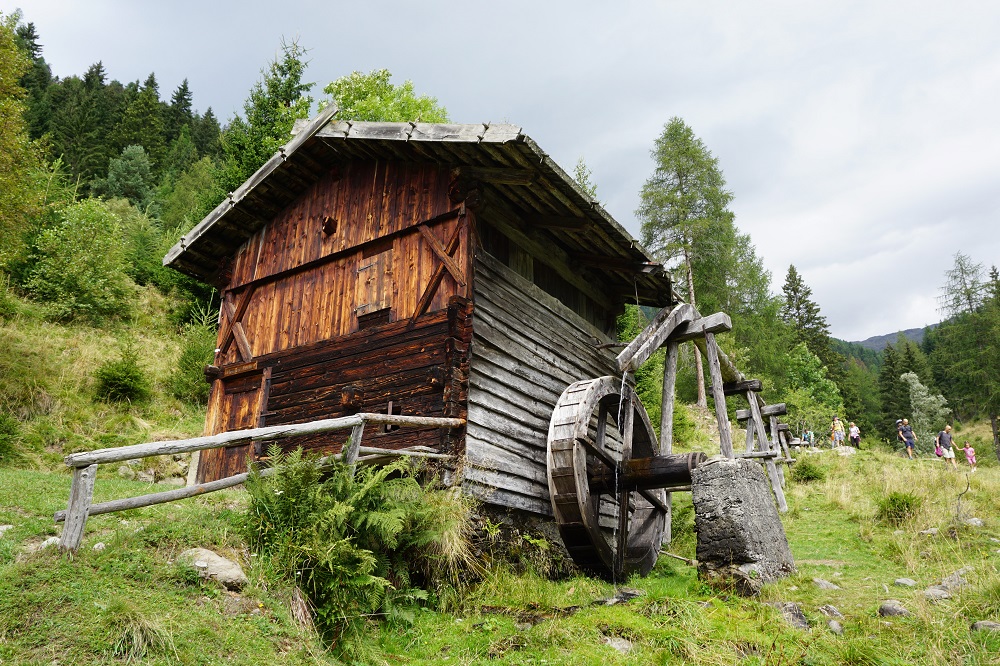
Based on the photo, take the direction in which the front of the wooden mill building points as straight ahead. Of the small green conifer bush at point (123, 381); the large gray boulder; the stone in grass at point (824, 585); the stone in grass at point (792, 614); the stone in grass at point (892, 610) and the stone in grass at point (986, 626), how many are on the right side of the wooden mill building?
1

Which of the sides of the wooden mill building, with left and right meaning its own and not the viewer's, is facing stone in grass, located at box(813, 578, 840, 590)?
left

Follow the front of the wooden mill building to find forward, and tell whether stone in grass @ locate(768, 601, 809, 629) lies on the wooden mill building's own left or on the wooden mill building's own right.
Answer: on the wooden mill building's own left

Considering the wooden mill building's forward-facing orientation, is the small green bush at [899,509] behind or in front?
behind

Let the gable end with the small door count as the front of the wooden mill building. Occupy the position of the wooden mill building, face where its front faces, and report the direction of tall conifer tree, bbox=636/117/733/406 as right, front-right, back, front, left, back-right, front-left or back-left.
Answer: back

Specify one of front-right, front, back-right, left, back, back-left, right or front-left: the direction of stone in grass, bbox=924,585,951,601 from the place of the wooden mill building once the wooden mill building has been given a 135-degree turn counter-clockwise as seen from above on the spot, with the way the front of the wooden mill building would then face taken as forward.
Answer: front-right

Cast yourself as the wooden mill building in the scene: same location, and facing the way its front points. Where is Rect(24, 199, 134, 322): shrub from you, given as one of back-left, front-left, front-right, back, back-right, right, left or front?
right

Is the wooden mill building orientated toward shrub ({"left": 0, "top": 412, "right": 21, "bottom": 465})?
no

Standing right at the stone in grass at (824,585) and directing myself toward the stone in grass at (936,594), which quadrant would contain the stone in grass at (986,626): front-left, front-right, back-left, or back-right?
front-right

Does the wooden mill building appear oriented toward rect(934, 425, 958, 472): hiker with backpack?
no

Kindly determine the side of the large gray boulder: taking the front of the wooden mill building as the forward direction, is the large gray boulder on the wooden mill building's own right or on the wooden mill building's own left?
on the wooden mill building's own left

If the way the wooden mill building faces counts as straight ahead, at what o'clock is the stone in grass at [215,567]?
The stone in grass is roughly at 11 o'clock from the wooden mill building.

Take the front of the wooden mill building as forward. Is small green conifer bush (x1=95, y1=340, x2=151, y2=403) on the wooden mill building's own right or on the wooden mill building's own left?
on the wooden mill building's own right

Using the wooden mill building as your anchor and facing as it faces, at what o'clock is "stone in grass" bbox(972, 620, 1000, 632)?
The stone in grass is roughly at 9 o'clock from the wooden mill building.

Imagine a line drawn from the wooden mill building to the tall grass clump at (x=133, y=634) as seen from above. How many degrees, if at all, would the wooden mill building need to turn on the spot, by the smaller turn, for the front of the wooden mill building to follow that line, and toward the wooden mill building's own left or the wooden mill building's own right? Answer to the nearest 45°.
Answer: approximately 45° to the wooden mill building's own left

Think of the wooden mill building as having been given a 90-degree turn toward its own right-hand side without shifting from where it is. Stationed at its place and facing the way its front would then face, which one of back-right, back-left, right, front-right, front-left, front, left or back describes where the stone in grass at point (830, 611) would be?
back

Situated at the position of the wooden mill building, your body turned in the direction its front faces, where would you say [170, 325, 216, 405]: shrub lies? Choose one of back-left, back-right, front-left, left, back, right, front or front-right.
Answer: right

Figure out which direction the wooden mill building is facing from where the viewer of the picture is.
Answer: facing the viewer and to the left of the viewer
